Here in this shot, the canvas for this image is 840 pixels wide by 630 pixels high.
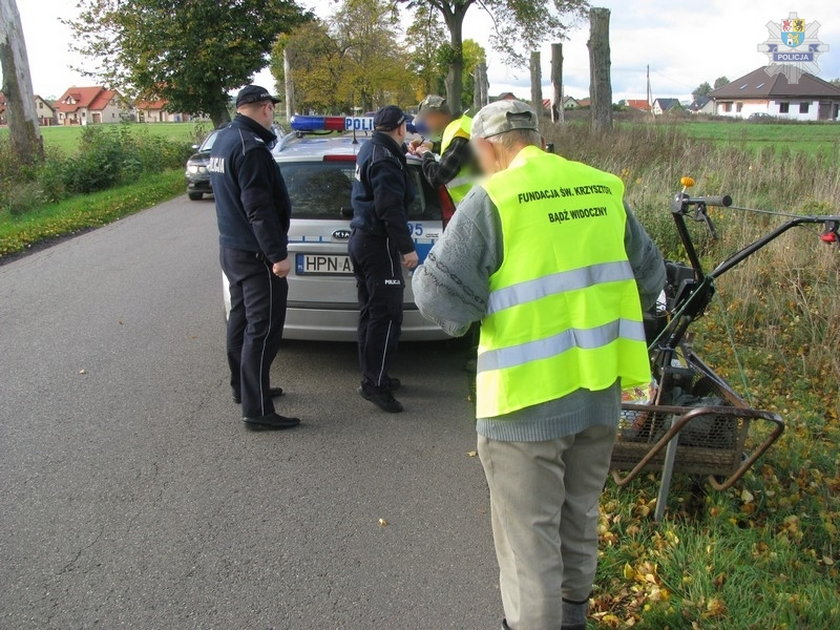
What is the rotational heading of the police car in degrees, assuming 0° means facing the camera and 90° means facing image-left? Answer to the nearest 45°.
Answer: approximately 180°

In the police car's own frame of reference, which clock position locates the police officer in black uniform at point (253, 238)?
The police officer in black uniform is roughly at 7 o'clock from the police car.

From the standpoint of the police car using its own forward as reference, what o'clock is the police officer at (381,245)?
The police officer is roughly at 5 o'clock from the police car.

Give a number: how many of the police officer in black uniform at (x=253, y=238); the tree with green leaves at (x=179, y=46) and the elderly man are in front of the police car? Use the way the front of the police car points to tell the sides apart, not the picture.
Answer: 1

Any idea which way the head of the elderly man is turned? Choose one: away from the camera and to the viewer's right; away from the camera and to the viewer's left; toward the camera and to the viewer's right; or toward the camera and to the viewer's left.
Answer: away from the camera and to the viewer's left

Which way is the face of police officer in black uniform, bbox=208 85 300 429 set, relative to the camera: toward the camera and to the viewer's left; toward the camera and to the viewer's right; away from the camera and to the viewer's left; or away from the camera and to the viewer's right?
away from the camera and to the viewer's right

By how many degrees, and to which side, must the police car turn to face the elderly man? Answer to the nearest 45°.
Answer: approximately 180°

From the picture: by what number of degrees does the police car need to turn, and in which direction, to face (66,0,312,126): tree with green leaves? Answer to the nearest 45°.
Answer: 0° — it already faces it
